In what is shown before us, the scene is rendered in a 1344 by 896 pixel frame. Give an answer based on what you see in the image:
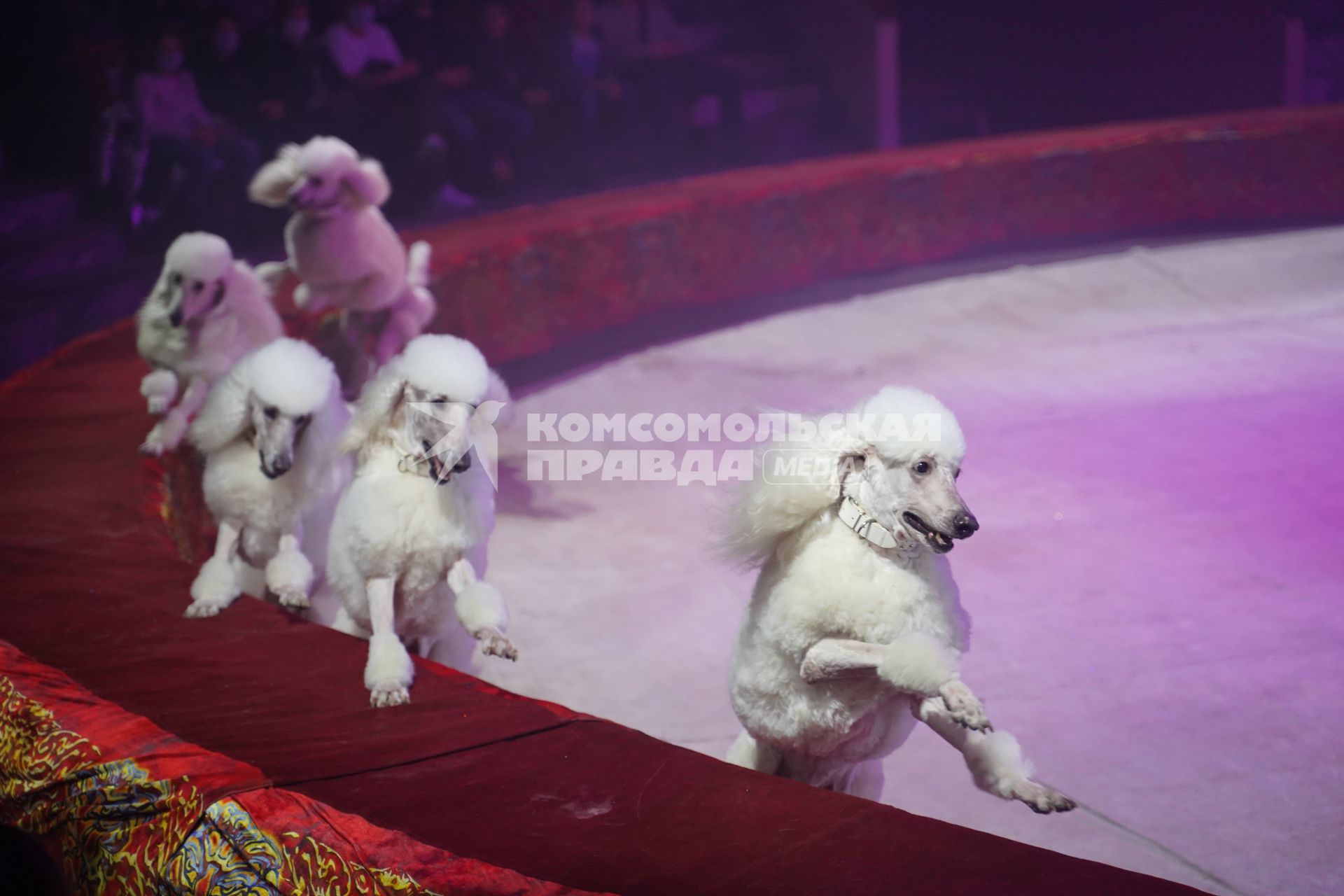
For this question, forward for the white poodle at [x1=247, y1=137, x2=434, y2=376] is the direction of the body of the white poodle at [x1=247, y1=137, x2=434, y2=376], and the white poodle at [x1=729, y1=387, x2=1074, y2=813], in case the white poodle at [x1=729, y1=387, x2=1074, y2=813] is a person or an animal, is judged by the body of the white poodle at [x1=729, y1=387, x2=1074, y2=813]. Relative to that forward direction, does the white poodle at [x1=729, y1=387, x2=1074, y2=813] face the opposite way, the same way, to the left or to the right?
to the left

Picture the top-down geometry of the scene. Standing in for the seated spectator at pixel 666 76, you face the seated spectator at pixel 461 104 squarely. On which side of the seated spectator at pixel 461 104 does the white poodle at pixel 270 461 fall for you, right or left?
left

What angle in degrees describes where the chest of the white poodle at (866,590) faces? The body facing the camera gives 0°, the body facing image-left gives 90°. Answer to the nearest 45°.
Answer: approximately 315°

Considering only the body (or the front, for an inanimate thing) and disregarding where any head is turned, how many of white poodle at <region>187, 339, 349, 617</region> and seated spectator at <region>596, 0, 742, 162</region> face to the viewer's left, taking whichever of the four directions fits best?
0

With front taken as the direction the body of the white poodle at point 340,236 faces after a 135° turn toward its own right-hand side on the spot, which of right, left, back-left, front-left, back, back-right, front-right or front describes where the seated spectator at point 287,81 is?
front

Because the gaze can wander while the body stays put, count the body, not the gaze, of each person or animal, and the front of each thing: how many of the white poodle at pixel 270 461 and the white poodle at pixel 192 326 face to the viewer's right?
0

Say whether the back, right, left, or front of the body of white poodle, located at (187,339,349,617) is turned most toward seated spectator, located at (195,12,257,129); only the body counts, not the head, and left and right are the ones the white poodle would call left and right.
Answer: back

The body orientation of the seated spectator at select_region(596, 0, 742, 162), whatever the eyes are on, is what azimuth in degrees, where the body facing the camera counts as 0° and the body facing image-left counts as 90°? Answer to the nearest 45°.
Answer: approximately 315°

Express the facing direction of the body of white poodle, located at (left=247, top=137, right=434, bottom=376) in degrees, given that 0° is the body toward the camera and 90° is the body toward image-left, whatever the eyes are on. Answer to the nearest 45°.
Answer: approximately 45°

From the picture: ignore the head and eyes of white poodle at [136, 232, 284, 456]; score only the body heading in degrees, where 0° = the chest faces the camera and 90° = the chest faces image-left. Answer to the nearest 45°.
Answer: approximately 45°

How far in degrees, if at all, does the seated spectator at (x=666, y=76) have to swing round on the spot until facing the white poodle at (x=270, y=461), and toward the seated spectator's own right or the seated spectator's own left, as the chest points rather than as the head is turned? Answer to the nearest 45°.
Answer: approximately 45° to the seated spectator's own right

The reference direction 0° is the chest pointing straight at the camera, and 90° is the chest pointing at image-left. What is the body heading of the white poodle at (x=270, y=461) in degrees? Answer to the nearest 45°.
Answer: approximately 0°
